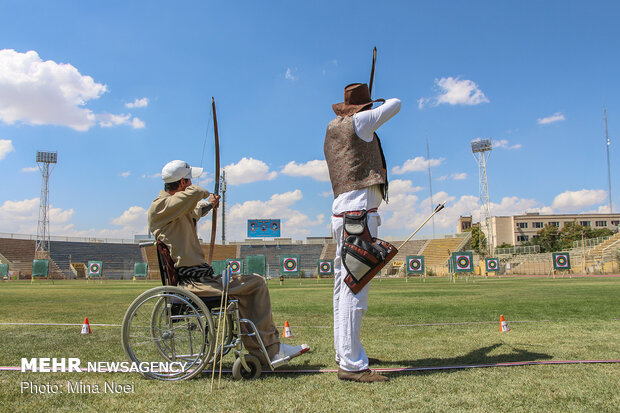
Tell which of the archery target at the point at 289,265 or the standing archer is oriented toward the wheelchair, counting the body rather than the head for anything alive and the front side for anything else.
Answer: the archery target

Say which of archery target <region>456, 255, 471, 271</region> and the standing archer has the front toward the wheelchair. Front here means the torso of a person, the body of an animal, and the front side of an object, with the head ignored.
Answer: the archery target

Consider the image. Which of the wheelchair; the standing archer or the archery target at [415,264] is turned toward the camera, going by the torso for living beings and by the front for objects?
the archery target

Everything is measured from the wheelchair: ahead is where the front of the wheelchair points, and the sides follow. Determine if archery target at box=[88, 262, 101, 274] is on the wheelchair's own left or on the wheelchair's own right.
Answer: on the wheelchair's own left

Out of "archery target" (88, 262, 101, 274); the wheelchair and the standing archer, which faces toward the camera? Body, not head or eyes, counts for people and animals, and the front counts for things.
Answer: the archery target

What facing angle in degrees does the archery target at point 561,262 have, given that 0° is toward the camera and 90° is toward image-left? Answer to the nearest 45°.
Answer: approximately 0°

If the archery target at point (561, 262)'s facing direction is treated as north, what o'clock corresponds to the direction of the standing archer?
The standing archer is roughly at 12 o'clock from the archery target.

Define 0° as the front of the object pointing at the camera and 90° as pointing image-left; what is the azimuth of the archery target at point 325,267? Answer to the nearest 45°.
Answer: approximately 0°

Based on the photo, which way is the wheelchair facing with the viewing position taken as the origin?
facing to the right of the viewer

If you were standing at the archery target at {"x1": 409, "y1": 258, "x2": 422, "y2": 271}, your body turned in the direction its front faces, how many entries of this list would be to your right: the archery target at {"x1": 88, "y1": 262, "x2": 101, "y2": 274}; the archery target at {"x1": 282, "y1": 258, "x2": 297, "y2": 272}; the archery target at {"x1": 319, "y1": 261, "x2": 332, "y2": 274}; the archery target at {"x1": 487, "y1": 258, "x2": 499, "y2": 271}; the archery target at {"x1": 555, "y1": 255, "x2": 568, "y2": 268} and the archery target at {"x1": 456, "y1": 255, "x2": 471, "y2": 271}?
3

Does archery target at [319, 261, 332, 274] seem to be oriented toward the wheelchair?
yes

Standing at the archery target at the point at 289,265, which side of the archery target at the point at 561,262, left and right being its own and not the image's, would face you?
right
